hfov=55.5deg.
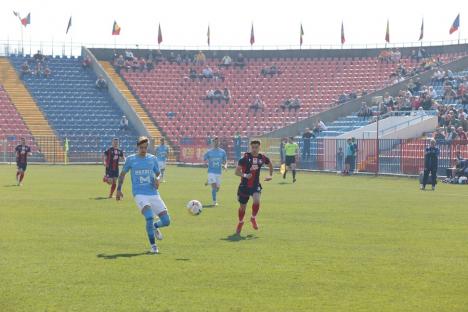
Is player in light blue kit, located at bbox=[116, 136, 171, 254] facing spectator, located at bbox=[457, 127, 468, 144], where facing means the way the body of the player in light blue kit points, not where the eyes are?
no

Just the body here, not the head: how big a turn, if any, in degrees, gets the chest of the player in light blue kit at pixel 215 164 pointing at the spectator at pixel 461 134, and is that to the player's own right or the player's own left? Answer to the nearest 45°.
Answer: approximately 135° to the player's own left

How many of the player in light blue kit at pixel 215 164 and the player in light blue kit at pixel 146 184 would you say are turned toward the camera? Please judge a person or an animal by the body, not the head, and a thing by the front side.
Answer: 2

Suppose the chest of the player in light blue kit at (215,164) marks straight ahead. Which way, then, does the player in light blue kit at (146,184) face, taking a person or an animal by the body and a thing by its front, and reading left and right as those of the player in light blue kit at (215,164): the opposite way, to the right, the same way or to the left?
the same way

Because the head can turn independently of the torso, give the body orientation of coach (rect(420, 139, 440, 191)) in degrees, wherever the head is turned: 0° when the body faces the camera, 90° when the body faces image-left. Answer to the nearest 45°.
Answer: approximately 45°

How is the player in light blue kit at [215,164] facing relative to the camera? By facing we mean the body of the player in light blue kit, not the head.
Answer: toward the camera

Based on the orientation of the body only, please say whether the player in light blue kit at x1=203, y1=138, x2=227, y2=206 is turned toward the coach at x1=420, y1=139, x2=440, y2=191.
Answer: no

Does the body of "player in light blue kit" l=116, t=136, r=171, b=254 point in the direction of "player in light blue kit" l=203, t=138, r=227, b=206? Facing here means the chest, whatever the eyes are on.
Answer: no

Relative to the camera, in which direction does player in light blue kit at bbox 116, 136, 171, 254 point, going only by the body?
toward the camera

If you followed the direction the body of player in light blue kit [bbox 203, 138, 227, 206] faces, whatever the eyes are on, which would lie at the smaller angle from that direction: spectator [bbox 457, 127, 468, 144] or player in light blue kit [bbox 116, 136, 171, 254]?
the player in light blue kit

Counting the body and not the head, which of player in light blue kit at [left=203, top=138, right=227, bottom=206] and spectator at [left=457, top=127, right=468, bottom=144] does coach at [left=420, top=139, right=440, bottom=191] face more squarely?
the player in light blue kit
